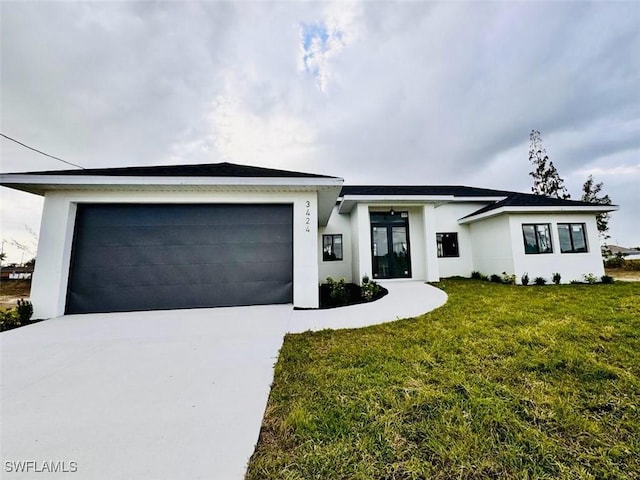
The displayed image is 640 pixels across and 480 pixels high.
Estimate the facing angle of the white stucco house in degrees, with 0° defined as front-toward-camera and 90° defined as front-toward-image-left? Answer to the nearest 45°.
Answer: approximately 0°

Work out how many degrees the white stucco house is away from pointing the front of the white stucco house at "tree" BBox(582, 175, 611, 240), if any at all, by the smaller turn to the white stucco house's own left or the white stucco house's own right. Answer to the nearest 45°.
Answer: approximately 90° to the white stucco house's own left

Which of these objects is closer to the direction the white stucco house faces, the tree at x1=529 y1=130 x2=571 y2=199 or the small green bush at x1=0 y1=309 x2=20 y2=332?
the small green bush

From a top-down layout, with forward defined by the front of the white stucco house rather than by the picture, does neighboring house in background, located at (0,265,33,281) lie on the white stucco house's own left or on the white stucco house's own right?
on the white stucco house's own right

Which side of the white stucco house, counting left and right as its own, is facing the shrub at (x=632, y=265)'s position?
left

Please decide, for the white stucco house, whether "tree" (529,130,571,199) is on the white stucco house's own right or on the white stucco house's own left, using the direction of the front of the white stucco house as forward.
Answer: on the white stucco house's own left

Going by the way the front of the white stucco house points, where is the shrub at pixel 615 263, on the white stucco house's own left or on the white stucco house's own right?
on the white stucco house's own left
